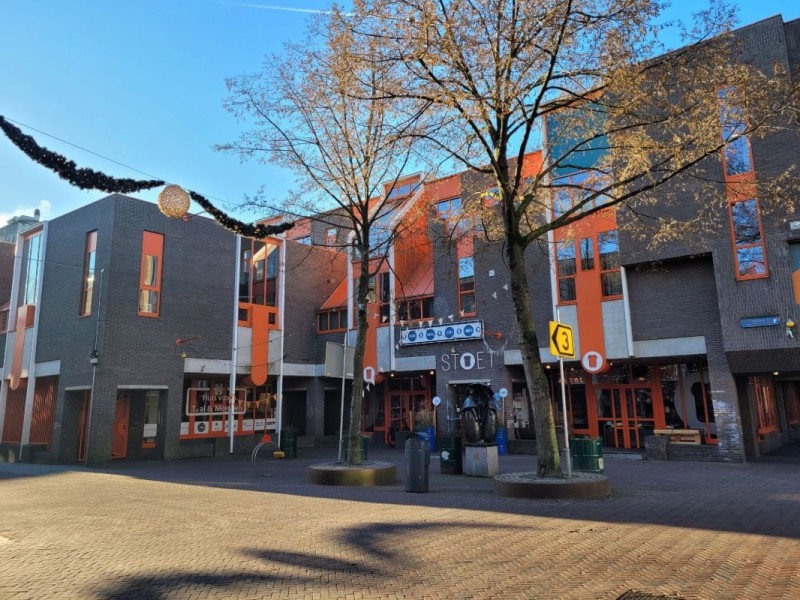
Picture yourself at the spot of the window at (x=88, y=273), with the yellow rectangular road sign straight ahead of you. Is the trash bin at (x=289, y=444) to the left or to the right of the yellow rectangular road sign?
left

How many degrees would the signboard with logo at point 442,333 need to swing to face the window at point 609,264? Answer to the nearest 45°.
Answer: approximately 90° to its left

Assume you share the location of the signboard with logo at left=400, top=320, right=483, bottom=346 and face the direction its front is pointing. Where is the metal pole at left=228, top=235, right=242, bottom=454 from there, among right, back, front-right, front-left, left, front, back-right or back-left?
front-right

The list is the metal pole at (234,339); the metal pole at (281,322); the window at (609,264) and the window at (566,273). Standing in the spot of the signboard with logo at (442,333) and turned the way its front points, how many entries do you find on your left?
2

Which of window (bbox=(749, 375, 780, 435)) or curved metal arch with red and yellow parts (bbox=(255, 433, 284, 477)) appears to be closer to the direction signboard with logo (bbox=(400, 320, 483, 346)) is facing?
the curved metal arch with red and yellow parts

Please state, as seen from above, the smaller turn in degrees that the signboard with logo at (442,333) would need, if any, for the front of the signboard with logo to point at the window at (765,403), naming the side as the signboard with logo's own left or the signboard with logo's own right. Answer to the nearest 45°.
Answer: approximately 135° to the signboard with logo's own left

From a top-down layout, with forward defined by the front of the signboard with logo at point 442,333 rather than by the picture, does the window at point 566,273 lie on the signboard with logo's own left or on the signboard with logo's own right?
on the signboard with logo's own left

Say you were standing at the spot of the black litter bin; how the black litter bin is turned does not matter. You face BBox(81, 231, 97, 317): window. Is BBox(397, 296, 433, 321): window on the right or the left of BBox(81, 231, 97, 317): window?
right

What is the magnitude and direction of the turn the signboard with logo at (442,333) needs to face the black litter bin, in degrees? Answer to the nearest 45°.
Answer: approximately 45° to its left

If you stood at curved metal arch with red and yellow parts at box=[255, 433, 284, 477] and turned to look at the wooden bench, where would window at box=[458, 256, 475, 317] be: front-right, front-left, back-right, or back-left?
front-left

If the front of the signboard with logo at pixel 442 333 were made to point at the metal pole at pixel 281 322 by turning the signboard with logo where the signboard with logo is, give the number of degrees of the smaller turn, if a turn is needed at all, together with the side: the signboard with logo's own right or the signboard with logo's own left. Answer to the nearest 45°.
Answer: approximately 45° to the signboard with logo's own right

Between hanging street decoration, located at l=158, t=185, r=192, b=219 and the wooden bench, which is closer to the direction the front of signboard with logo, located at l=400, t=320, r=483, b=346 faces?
the hanging street decoration

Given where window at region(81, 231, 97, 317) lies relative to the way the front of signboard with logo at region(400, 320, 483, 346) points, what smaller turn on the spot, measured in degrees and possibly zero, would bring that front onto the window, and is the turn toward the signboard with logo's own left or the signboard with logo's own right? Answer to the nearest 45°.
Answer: approximately 45° to the signboard with logo's own right
